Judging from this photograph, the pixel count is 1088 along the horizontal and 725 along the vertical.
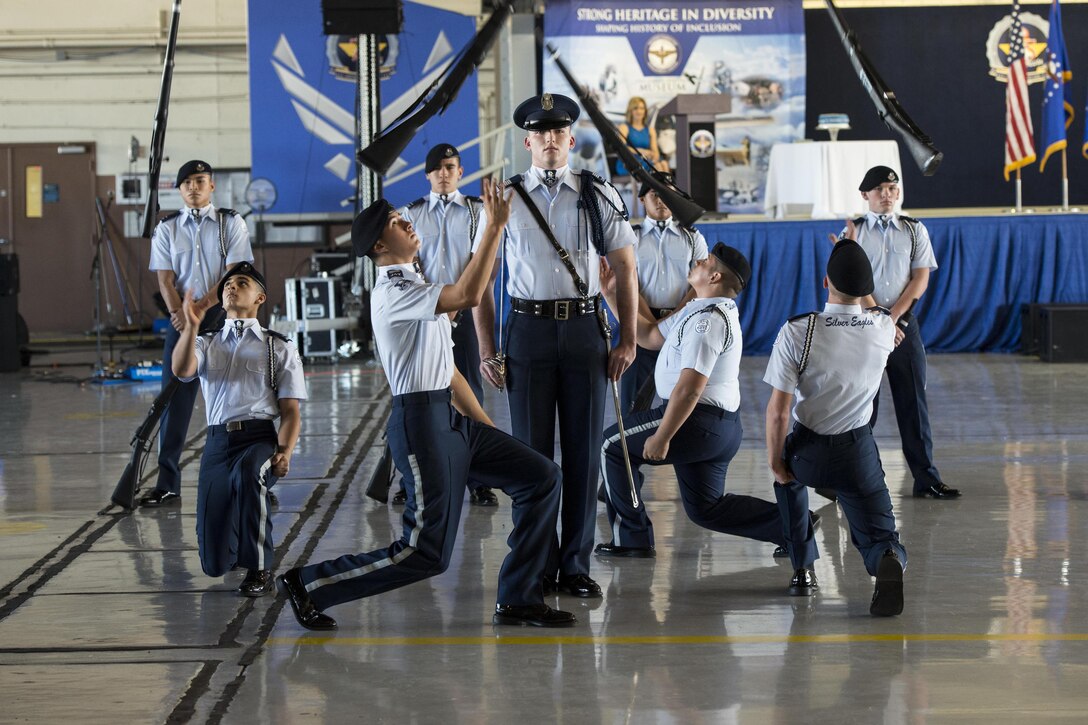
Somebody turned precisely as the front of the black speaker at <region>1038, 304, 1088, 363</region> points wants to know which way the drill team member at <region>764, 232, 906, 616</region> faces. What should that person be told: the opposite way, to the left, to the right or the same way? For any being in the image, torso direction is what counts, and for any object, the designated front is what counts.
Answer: the opposite way

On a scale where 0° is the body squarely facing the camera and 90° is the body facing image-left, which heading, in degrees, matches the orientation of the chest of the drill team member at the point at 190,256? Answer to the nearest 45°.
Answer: approximately 0°

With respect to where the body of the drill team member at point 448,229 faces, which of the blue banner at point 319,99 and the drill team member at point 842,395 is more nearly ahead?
the drill team member

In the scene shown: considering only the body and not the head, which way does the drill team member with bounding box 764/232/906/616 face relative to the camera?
away from the camera

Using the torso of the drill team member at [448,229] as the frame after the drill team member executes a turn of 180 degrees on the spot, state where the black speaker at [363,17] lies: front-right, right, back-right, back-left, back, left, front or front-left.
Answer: front

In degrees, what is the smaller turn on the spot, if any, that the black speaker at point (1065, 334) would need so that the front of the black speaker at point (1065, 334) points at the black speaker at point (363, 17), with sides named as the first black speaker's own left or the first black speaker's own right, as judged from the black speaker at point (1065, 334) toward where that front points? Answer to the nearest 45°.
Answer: approximately 45° to the first black speaker's own right

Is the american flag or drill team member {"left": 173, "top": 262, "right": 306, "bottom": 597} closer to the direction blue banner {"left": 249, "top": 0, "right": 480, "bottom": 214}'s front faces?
the drill team member

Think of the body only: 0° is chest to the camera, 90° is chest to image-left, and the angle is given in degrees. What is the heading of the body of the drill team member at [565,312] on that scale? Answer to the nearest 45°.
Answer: approximately 0°

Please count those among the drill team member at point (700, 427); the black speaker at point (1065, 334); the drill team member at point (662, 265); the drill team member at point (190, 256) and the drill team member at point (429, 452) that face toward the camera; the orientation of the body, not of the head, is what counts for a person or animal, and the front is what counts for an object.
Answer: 3
